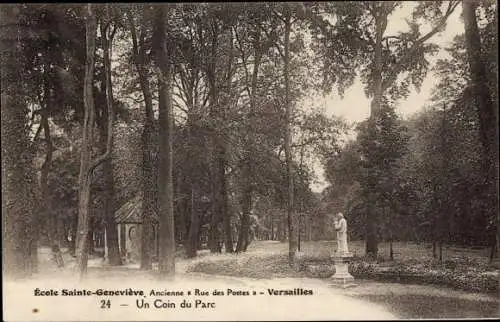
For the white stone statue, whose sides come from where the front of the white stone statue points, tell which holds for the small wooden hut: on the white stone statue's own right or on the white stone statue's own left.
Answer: on the white stone statue's own right

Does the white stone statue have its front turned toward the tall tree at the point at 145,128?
no

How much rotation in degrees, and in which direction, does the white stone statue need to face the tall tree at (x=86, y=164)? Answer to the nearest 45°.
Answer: approximately 45° to its right

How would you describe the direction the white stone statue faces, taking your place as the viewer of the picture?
facing the viewer and to the left of the viewer

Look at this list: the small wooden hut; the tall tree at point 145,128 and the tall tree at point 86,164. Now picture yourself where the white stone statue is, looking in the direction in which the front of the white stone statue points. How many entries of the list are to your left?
0

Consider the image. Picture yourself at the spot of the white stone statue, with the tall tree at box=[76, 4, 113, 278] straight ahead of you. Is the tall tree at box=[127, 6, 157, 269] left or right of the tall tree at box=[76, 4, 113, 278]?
right
